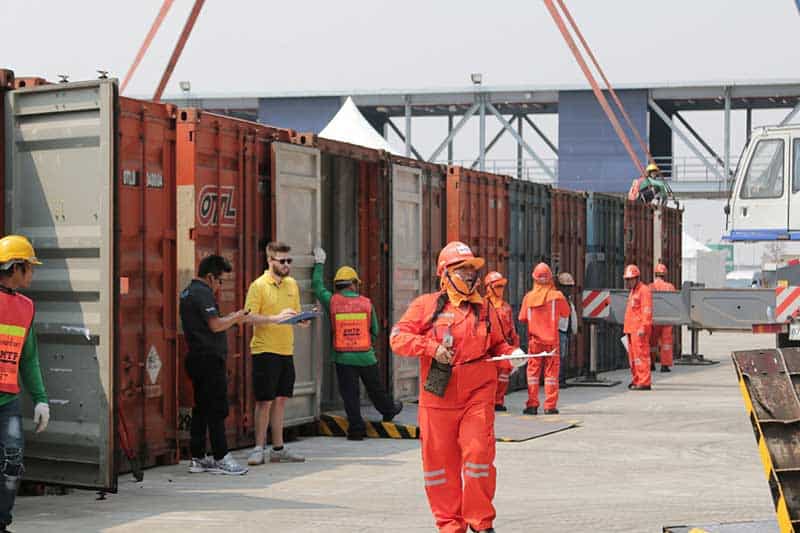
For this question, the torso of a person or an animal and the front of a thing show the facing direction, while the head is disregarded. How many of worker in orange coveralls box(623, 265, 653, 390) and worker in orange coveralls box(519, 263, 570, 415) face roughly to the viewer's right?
0

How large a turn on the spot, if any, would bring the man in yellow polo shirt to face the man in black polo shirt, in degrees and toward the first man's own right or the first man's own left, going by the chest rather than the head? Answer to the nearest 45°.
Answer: approximately 90° to the first man's own right

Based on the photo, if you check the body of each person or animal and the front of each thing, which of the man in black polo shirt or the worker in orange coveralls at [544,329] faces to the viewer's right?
the man in black polo shirt

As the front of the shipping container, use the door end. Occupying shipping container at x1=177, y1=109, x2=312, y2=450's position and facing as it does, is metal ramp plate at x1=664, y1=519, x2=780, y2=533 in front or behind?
in front

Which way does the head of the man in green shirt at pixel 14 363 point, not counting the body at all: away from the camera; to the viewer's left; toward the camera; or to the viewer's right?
to the viewer's right

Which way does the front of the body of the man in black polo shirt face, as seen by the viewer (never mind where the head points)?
to the viewer's right

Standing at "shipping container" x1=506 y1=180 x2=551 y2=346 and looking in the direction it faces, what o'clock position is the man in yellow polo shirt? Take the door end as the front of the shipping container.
The man in yellow polo shirt is roughly at 2 o'clock from the shipping container.

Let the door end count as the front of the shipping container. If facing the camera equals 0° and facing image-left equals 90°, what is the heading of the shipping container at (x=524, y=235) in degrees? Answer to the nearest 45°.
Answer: approximately 315°

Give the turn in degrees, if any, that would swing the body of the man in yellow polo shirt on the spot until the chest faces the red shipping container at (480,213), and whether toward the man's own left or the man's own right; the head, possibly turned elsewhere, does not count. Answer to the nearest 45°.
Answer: approximately 90° to the man's own left
